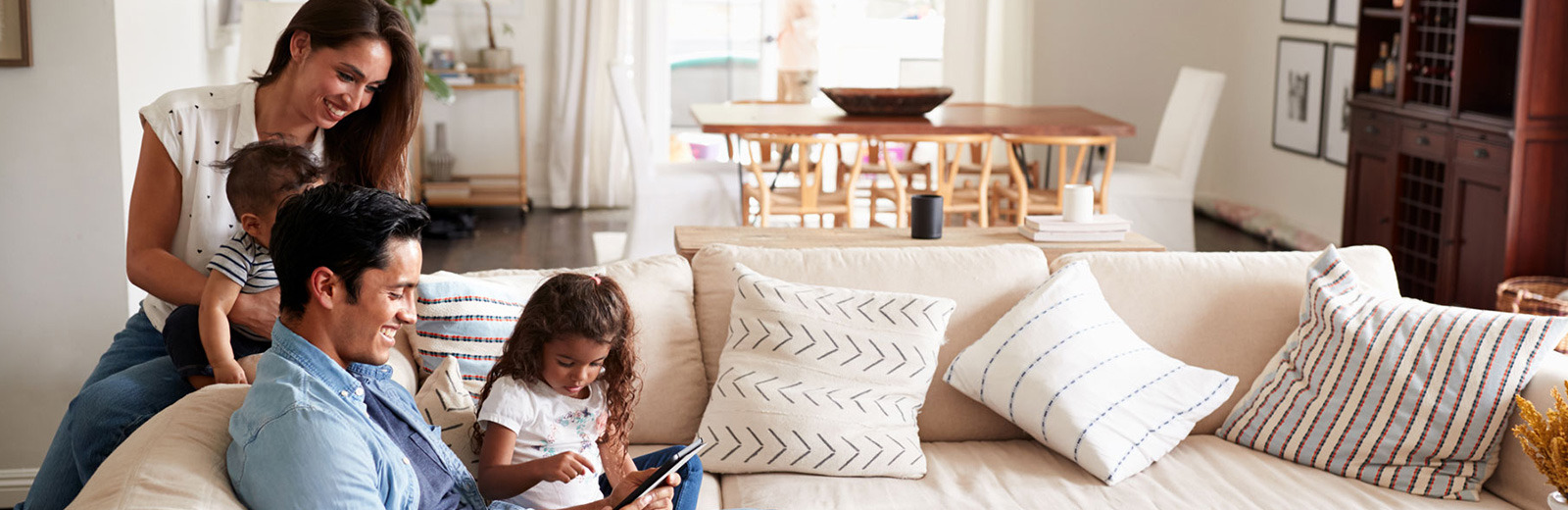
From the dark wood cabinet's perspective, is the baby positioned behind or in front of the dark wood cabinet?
in front

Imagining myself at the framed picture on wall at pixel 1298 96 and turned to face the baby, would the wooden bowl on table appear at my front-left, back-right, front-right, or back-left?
front-right

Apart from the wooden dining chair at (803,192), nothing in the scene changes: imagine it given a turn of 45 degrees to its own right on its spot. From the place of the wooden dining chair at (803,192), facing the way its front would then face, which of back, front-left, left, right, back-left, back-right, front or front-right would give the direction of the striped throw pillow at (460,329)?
back-right

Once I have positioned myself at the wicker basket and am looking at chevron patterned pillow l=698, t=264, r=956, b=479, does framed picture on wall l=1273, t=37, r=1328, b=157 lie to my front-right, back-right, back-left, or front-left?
back-right

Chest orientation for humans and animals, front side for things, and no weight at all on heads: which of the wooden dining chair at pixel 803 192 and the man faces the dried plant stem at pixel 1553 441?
the man

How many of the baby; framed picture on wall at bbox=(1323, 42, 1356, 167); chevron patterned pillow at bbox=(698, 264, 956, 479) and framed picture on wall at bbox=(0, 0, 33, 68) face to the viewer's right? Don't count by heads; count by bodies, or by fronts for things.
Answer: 1

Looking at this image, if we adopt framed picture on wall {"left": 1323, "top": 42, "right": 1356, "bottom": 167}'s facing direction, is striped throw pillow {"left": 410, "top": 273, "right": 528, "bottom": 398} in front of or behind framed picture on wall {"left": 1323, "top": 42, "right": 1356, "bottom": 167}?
in front

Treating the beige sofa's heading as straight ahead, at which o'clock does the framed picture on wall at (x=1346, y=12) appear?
The framed picture on wall is roughly at 7 o'clock from the beige sofa.

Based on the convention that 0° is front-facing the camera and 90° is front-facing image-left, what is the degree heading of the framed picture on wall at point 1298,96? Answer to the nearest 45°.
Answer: approximately 45°

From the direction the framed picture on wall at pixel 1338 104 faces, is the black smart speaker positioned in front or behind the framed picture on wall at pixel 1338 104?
in front

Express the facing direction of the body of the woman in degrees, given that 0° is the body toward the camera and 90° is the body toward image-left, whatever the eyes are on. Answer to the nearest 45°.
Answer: approximately 315°

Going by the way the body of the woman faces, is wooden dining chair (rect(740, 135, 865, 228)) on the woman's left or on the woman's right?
on the woman's left

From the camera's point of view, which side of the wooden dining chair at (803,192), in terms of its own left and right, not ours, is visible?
back

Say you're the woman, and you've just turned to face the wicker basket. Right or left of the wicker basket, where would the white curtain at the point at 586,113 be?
left

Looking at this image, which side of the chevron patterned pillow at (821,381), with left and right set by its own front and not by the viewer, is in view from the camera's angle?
front

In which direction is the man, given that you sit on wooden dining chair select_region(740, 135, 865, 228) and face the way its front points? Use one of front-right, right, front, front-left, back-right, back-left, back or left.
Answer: back

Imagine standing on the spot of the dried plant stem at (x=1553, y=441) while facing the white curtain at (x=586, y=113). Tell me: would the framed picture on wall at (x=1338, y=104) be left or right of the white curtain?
right
